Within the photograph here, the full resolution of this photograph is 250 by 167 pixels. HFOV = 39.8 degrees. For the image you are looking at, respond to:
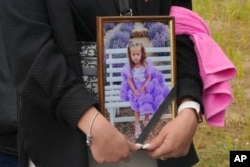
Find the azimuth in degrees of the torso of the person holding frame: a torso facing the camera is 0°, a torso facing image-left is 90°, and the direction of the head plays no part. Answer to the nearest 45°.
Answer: approximately 315°
